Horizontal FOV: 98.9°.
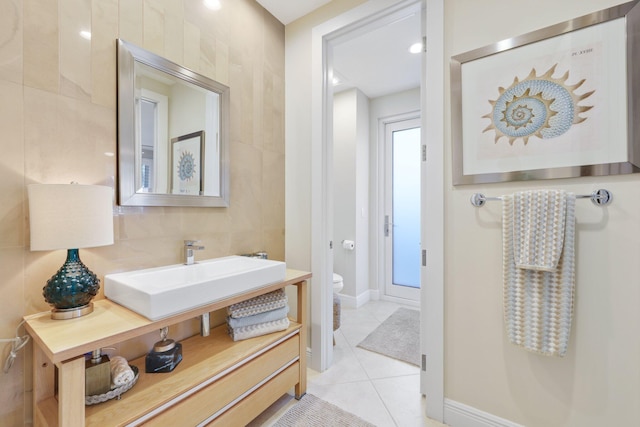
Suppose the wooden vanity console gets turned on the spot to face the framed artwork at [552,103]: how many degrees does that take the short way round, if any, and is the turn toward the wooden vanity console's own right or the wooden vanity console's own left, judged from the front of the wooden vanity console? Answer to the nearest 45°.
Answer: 0° — it already faces it

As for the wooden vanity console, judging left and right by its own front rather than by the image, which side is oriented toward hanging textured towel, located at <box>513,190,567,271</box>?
front

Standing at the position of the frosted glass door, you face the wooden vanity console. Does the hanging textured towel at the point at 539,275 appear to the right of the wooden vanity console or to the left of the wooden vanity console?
left

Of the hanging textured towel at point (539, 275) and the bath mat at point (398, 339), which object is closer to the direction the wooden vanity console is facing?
the hanging textured towel

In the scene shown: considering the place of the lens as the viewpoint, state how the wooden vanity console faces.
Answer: facing the viewer and to the right of the viewer

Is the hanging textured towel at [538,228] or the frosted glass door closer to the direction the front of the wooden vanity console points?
the hanging textured towel

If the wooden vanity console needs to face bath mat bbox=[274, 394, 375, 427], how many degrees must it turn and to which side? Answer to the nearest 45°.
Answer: approximately 45° to its left
